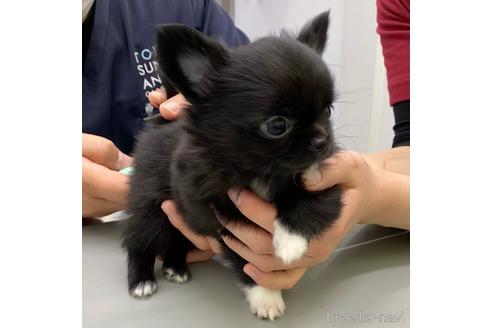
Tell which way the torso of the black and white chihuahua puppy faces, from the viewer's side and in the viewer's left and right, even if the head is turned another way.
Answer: facing the viewer and to the right of the viewer
